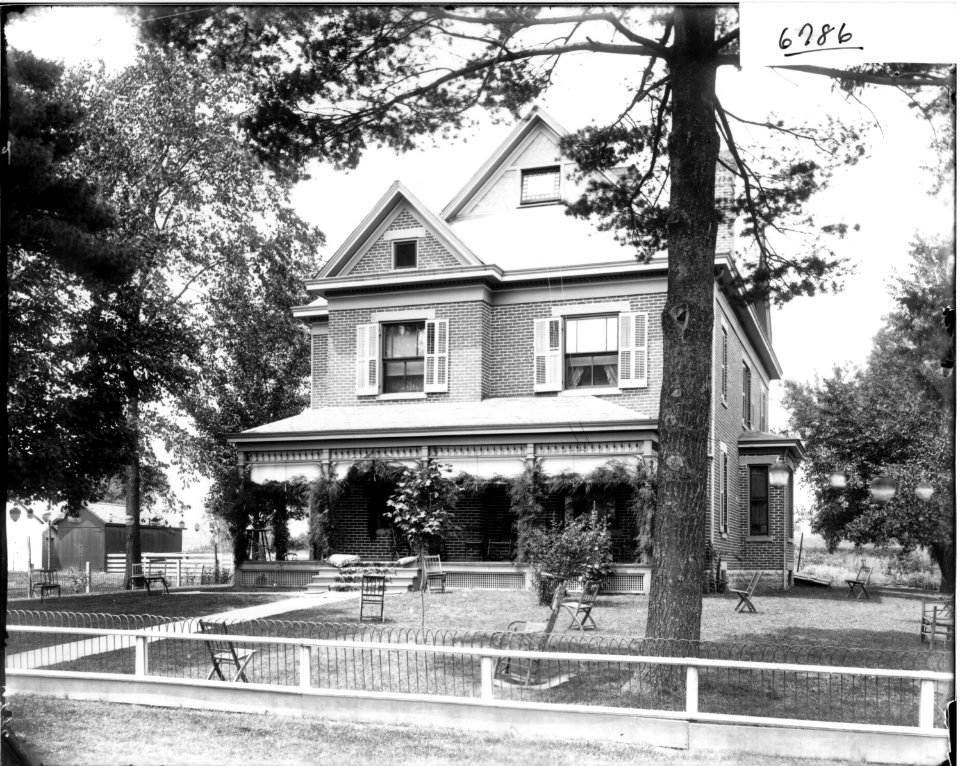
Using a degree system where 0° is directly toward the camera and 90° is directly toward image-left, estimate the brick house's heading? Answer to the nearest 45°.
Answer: approximately 0°
